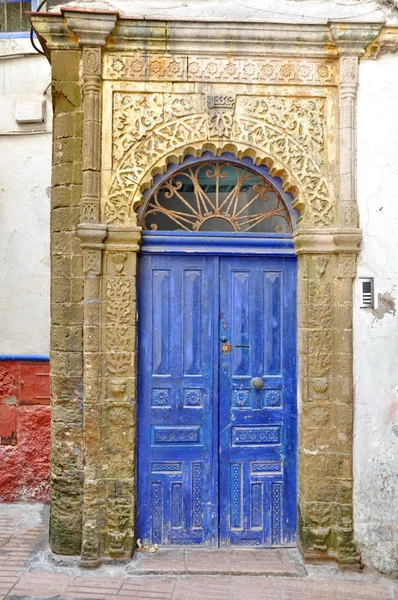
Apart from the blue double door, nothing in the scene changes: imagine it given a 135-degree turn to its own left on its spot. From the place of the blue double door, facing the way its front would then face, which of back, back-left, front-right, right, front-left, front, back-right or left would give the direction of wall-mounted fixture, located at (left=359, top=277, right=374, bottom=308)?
front-right

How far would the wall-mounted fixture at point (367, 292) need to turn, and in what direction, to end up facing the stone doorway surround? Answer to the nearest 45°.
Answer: approximately 90° to its right

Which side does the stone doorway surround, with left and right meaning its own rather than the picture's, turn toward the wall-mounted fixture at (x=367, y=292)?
left

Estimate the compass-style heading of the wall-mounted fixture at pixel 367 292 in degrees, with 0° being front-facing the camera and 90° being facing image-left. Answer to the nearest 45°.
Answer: approximately 0°

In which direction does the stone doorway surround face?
toward the camera

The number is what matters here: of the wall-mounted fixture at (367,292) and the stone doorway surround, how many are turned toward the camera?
2

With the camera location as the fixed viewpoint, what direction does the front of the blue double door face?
facing the viewer
